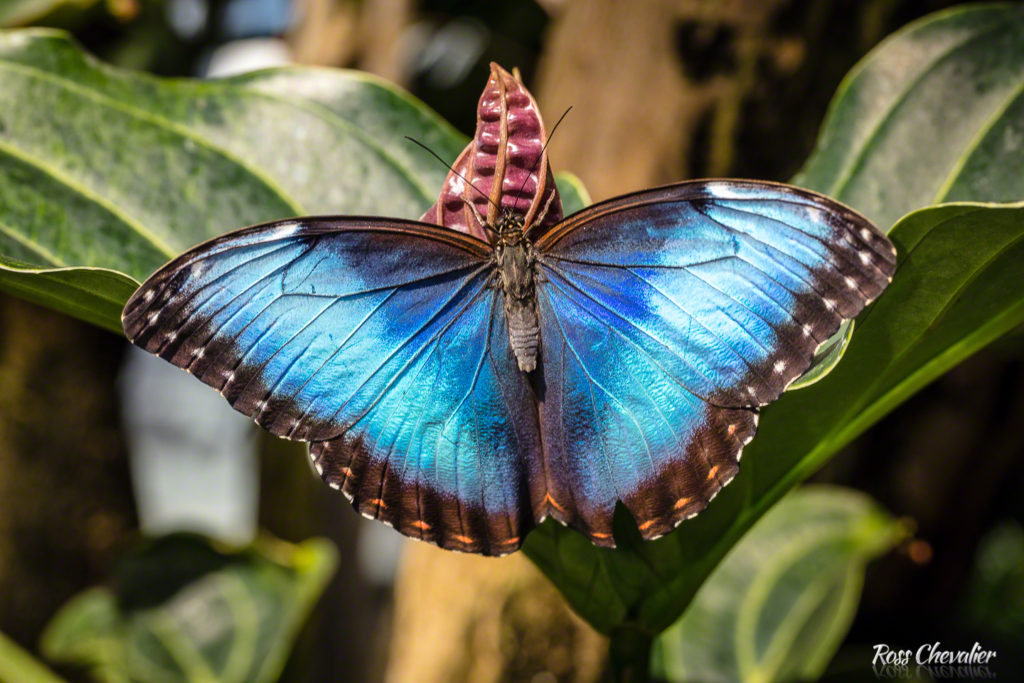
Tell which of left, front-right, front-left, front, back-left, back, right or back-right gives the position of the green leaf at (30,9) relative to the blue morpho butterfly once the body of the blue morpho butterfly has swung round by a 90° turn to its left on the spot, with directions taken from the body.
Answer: front-right

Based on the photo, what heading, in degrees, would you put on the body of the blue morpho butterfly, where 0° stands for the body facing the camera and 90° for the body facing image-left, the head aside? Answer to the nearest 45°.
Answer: approximately 180°

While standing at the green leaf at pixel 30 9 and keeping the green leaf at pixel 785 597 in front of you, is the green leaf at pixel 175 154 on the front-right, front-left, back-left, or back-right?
front-right
